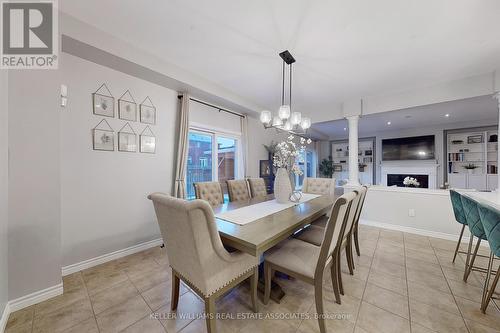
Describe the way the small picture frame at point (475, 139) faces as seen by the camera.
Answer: facing the viewer

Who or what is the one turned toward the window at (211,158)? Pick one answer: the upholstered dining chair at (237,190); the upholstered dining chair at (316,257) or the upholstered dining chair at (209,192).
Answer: the upholstered dining chair at (316,257)

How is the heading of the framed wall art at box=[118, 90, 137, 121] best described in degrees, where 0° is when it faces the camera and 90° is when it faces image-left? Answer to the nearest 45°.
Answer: approximately 315°

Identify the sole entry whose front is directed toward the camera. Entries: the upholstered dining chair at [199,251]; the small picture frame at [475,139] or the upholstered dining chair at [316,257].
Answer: the small picture frame

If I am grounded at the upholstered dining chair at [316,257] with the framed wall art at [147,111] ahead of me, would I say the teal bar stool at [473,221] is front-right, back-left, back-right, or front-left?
back-right

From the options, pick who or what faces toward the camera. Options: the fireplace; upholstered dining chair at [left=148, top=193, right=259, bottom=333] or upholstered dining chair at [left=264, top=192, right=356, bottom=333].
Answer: the fireplace

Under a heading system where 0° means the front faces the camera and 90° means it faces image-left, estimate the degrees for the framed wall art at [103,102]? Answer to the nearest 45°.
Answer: approximately 315°

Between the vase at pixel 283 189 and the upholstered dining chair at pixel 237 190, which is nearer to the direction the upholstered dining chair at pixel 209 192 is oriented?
the vase

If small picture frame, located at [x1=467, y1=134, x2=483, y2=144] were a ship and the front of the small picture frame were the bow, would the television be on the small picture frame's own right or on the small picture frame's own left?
on the small picture frame's own right

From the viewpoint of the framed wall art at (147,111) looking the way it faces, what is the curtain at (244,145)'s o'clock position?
The curtain is roughly at 10 o'clock from the framed wall art.

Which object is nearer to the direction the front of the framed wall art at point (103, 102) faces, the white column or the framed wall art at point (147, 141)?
the white column

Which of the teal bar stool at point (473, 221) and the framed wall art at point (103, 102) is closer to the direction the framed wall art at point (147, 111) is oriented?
the teal bar stool

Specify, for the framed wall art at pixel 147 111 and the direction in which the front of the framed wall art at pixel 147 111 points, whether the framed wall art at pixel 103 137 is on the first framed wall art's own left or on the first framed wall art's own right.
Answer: on the first framed wall art's own right

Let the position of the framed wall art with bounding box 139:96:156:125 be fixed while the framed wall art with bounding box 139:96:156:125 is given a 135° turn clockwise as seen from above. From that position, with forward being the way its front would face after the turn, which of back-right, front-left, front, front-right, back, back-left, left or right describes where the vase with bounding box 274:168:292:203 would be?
back-left

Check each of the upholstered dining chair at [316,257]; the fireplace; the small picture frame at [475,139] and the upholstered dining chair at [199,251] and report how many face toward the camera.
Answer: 2

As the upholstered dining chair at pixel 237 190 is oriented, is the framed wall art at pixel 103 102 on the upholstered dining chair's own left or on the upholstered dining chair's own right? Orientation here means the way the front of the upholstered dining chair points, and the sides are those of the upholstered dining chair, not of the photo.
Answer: on the upholstered dining chair's own right
